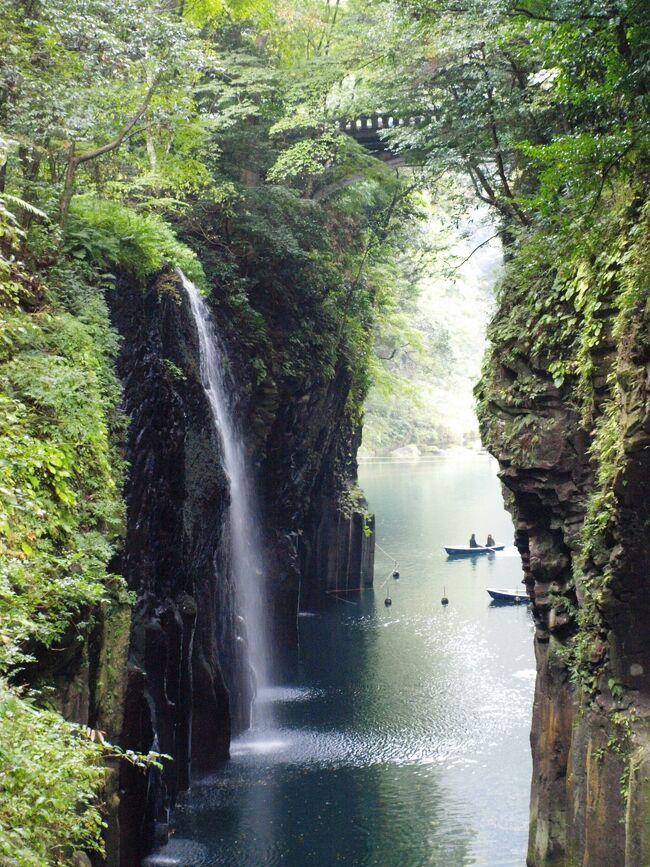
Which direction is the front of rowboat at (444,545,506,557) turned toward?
to the viewer's left

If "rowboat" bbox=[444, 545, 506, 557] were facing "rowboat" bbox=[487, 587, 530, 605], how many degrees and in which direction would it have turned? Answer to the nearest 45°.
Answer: approximately 90° to its left

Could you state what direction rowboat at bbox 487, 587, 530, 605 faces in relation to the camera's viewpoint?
facing to the left of the viewer
